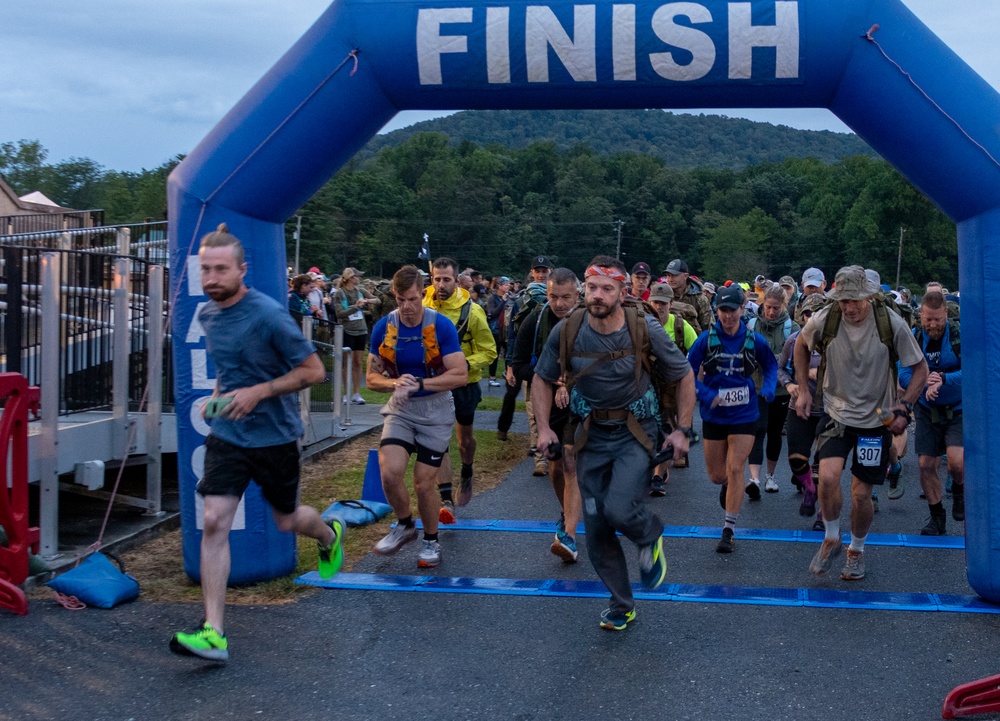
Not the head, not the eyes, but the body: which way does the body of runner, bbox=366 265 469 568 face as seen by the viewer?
toward the camera

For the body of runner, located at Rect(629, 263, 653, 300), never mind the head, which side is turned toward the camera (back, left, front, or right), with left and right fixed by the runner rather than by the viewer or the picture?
front

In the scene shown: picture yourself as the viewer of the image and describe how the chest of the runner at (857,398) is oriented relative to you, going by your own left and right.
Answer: facing the viewer

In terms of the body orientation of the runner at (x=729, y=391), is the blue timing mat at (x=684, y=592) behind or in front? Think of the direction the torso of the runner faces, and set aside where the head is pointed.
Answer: in front

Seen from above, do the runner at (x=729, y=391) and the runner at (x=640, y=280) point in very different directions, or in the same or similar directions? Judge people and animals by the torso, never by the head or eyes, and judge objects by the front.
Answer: same or similar directions

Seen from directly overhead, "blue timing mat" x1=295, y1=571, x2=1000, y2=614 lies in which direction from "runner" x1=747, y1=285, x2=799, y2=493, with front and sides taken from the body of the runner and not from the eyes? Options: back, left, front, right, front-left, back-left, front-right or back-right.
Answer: front

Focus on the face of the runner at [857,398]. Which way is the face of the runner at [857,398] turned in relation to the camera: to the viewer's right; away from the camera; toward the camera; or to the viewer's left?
toward the camera

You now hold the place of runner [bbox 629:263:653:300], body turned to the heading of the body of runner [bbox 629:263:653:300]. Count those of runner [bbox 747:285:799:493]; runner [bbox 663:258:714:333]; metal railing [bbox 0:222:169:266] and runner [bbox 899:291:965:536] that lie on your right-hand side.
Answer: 1

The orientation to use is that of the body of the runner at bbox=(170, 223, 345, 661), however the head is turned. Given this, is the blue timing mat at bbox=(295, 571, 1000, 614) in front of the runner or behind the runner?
behind

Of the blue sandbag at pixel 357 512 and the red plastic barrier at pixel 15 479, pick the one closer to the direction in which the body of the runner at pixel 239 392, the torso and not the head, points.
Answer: the red plastic barrier

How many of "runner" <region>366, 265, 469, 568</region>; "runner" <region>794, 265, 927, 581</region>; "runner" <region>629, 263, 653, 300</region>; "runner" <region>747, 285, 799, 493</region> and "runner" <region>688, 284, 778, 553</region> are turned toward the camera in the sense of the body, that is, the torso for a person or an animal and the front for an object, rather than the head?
5

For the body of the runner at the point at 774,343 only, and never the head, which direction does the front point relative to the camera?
toward the camera

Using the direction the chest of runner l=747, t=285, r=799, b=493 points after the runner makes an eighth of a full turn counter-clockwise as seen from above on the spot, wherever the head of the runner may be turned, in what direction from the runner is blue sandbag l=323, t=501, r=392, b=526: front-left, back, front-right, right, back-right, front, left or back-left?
right

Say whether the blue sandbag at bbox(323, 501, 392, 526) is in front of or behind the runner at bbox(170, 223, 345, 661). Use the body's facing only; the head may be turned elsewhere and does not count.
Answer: behind

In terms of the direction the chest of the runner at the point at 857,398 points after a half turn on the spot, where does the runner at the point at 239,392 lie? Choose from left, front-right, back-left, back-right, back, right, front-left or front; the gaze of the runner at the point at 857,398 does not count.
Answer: back-left

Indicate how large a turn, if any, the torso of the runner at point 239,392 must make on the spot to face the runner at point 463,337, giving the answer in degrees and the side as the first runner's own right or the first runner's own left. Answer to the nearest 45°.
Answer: approximately 180°

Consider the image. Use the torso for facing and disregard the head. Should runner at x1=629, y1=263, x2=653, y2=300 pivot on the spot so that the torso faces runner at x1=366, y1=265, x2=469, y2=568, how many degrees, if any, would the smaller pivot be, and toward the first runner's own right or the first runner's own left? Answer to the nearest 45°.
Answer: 0° — they already face them

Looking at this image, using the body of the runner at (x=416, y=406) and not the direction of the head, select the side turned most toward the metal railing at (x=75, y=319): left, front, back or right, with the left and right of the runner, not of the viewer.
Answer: right
